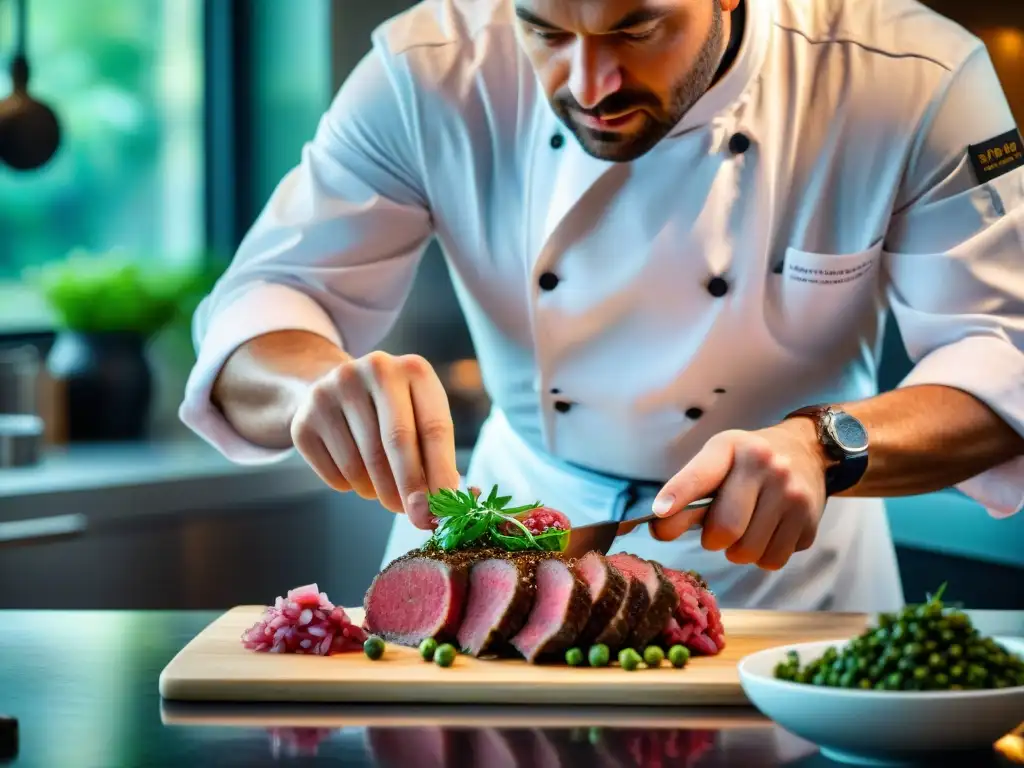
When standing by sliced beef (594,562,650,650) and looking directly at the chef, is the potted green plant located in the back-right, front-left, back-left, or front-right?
front-left

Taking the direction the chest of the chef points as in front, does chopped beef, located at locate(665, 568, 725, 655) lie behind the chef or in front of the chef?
in front

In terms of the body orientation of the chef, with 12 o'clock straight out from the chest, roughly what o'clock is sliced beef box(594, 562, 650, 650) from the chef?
The sliced beef is roughly at 12 o'clock from the chef.

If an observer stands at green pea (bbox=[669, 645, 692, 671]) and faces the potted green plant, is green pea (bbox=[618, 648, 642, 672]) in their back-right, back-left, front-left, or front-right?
front-left

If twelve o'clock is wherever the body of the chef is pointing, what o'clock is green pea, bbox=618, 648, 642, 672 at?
The green pea is roughly at 12 o'clock from the chef.

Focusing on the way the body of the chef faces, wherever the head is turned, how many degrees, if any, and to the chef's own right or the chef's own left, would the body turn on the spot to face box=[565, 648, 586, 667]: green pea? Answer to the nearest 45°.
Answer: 0° — they already face it

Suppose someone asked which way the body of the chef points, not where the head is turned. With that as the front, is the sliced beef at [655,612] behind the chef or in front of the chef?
in front

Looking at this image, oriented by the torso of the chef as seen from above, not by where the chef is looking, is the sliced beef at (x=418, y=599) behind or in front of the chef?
in front

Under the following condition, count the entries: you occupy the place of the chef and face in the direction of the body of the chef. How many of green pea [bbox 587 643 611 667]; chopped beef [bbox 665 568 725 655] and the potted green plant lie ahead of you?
2

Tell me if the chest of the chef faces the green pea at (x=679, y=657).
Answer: yes

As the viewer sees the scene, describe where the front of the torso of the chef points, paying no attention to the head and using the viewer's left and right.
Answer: facing the viewer

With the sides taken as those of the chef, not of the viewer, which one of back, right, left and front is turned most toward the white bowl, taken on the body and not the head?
front

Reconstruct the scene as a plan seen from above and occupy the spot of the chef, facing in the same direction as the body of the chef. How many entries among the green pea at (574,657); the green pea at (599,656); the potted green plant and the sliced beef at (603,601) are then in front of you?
3

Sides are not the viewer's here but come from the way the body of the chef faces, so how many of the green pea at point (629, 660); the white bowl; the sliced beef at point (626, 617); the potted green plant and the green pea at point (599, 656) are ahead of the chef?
4

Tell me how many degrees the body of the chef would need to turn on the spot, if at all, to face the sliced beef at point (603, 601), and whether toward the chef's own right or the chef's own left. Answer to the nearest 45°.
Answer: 0° — they already face it

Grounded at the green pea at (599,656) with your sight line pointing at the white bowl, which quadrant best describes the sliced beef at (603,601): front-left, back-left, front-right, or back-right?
back-left
